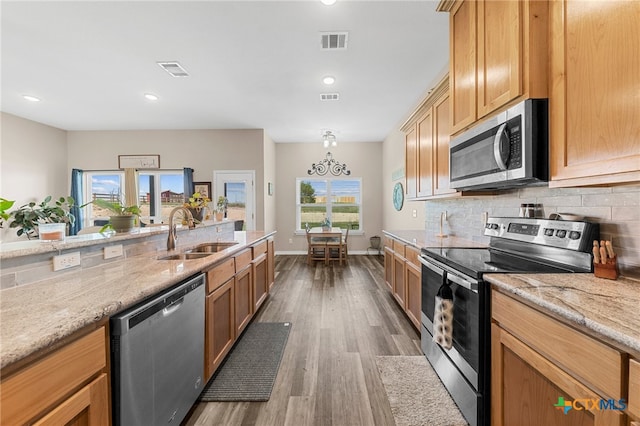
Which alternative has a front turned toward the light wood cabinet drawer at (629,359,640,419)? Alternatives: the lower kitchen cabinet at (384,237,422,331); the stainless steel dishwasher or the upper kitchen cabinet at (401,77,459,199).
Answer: the stainless steel dishwasher

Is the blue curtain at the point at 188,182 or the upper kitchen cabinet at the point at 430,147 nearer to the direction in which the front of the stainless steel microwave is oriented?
the blue curtain

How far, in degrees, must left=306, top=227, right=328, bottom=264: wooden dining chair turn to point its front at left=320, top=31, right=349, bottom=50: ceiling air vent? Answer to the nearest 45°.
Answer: approximately 90° to its right

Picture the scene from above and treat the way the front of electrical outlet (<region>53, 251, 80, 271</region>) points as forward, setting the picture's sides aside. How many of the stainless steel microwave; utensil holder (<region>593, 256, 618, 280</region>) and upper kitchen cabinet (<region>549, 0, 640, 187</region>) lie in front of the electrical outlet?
3

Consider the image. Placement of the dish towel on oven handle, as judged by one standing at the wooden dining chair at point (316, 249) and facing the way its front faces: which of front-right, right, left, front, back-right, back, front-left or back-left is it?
right

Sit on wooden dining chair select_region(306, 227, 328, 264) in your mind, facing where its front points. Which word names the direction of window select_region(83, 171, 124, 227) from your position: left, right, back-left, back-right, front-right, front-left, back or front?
back

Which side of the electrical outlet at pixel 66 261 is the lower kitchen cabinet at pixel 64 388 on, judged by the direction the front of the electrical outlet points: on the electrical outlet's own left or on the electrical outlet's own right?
on the electrical outlet's own right

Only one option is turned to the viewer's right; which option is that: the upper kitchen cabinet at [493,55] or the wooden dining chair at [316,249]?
the wooden dining chair

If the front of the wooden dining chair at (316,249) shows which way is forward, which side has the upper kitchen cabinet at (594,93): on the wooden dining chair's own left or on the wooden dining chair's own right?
on the wooden dining chair's own right

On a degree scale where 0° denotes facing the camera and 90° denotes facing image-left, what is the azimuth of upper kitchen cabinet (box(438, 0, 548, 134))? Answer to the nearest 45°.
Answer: approximately 45°
